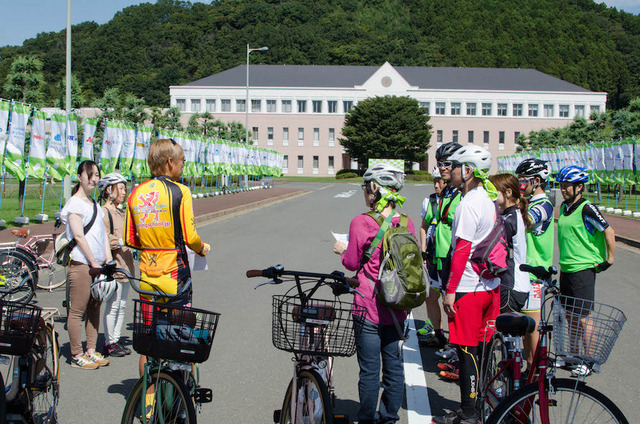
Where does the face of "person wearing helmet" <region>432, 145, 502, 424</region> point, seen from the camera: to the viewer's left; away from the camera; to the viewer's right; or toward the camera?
to the viewer's left

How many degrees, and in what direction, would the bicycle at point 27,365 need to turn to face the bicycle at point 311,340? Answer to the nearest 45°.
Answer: approximately 90° to its left

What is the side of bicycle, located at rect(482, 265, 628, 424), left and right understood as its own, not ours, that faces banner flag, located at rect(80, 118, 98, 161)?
back

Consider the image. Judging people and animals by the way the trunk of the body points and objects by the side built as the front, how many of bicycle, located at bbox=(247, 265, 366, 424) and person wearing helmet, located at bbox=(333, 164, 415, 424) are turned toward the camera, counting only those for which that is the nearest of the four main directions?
1

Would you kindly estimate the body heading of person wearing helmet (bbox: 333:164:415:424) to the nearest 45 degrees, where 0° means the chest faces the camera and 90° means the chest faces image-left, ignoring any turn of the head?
approximately 135°

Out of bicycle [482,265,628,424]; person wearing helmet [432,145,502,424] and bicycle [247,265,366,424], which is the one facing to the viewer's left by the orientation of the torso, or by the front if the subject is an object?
the person wearing helmet

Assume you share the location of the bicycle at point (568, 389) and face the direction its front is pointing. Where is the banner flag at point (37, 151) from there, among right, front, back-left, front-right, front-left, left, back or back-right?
back

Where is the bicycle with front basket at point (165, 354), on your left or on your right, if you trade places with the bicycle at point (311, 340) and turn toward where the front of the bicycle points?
on your right

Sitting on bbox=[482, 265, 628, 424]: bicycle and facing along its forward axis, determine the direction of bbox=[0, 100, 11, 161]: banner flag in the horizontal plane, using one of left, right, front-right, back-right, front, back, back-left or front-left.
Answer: back

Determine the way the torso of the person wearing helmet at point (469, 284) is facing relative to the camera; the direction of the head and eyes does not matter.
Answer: to the viewer's left

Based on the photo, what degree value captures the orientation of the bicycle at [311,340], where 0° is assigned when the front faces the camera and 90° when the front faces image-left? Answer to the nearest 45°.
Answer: approximately 0°

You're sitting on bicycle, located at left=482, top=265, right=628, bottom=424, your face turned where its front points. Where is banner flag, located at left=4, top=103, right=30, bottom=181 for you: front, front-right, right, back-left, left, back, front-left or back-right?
back

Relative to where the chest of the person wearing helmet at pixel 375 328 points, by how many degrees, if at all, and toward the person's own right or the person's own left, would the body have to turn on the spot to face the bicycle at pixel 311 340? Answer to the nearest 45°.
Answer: approximately 90° to the person's own left
